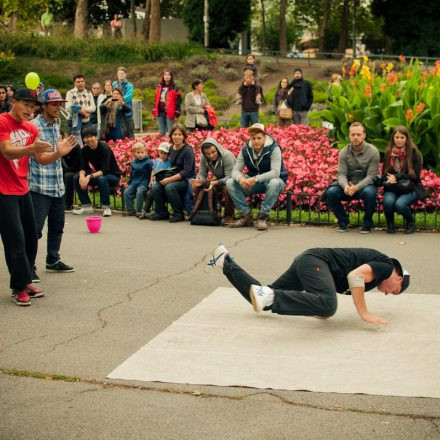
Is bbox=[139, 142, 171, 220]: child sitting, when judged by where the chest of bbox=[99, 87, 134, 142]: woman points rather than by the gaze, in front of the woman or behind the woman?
in front

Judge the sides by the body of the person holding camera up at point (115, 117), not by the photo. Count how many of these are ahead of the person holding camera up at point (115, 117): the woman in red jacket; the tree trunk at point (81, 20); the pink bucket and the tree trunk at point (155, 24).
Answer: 1

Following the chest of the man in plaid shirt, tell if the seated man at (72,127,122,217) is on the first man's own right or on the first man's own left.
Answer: on the first man's own left

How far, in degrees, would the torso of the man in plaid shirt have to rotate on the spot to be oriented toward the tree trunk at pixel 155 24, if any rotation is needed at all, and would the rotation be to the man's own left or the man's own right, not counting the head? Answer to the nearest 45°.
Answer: approximately 90° to the man's own left

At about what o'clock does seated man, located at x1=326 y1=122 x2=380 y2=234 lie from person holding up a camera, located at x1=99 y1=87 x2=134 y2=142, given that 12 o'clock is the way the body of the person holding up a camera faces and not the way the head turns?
The seated man is roughly at 11 o'clock from the person holding up a camera.

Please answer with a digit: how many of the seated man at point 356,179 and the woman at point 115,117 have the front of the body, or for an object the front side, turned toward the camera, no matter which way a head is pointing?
2

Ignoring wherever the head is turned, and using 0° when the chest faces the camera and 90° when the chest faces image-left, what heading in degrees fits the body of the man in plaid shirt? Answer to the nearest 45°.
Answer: approximately 270°

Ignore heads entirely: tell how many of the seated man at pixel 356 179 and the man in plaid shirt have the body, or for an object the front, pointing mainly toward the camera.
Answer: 1

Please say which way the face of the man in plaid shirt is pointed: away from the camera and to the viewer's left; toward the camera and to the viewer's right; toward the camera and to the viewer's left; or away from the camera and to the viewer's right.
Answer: toward the camera and to the viewer's right

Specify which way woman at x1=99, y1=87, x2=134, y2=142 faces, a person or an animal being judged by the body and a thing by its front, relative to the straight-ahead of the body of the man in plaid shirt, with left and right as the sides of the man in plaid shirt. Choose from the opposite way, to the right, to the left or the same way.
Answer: to the right

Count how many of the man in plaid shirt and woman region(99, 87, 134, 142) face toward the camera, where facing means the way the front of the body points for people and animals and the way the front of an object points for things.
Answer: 1

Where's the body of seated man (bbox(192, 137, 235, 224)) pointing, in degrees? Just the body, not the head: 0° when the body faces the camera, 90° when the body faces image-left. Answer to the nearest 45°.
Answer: approximately 45°

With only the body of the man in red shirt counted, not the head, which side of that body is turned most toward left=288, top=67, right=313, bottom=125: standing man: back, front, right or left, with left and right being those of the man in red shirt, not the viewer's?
left
